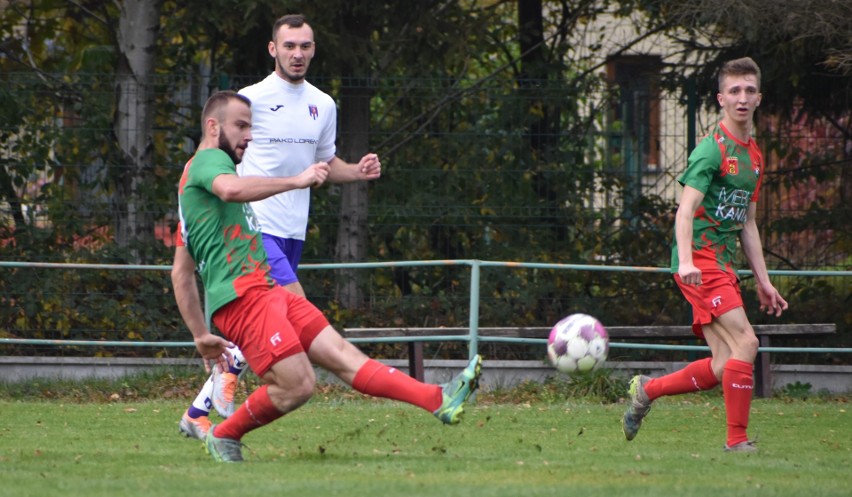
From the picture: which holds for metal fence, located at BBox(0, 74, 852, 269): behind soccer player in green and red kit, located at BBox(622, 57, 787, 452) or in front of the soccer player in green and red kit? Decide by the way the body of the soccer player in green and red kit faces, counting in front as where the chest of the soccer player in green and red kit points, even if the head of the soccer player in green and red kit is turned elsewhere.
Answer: behind

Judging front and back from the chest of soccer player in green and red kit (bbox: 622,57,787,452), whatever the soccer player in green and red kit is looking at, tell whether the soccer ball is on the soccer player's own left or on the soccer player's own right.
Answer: on the soccer player's own right

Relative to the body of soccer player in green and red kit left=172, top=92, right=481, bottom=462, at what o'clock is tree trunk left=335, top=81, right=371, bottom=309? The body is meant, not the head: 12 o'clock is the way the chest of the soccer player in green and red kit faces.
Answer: The tree trunk is roughly at 9 o'clock from the soccer player in green and red kit.

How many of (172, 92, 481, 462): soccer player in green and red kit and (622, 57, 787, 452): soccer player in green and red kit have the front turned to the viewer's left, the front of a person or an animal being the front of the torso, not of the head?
0

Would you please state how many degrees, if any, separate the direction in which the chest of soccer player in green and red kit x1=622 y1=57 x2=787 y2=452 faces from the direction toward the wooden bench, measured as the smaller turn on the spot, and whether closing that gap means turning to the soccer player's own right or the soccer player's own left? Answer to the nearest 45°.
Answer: approximately 135° to the soccer player's own left

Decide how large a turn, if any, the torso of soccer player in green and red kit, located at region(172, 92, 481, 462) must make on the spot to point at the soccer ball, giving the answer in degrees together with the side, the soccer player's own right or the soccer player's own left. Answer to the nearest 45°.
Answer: approximately 45° to the soccer player's own left

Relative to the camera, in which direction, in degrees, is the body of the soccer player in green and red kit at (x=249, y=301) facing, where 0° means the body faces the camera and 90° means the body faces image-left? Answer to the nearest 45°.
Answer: approximately 270°

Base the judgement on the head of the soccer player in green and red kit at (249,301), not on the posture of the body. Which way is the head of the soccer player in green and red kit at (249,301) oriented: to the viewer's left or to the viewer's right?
to the viewer's right

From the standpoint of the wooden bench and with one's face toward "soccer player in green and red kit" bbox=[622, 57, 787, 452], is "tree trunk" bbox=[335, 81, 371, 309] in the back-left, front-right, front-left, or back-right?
back-right

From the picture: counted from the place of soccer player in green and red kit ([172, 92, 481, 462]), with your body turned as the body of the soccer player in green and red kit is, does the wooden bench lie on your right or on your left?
on your left

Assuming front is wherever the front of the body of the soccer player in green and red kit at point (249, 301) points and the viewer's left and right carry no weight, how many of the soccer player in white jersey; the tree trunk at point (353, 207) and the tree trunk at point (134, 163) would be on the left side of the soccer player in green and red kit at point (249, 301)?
3
